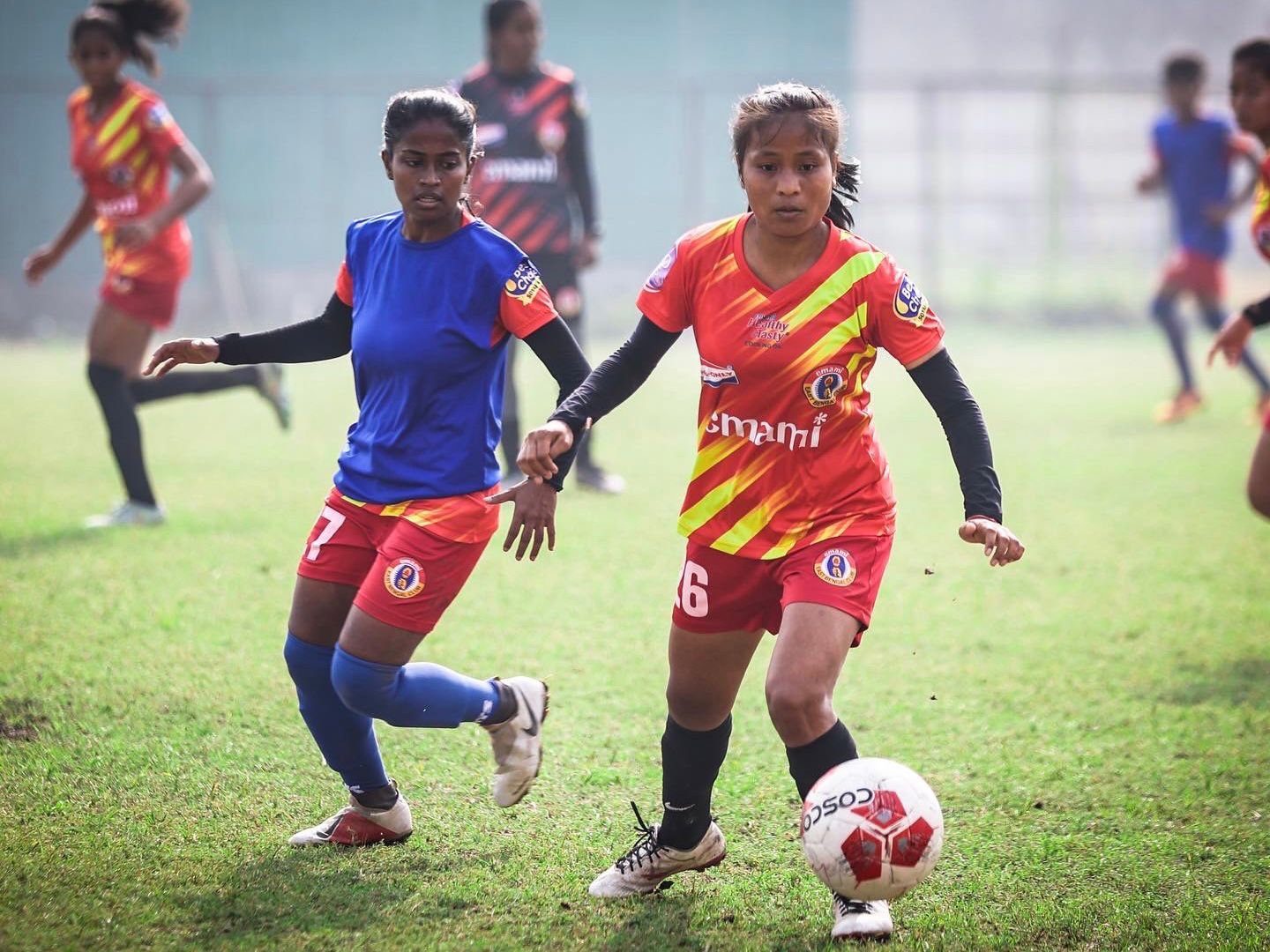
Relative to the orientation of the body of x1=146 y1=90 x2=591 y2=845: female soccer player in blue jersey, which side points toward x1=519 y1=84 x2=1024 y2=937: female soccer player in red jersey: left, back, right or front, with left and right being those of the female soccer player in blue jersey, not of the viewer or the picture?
left

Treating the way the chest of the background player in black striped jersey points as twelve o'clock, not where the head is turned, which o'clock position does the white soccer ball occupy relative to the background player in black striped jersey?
The white soccer ball is roughly at 12 o'clock from the background player in black striped jersey.

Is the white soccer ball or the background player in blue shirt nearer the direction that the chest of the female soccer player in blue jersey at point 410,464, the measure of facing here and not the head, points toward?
the white soccer ball

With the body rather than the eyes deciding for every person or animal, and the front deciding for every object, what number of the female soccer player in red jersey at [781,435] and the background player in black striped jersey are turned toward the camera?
2

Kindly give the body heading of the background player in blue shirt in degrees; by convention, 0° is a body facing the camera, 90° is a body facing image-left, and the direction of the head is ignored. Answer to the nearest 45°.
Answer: approximately 45°

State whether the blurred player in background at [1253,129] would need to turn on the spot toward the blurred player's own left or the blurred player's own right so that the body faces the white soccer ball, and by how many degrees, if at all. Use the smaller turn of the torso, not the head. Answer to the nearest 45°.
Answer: approximately 45° to the blurred player's own left

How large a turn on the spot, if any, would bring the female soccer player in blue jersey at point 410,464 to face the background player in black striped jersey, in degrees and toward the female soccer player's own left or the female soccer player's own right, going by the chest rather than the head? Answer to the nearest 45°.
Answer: approximately 135° to the female soccer player's own right
